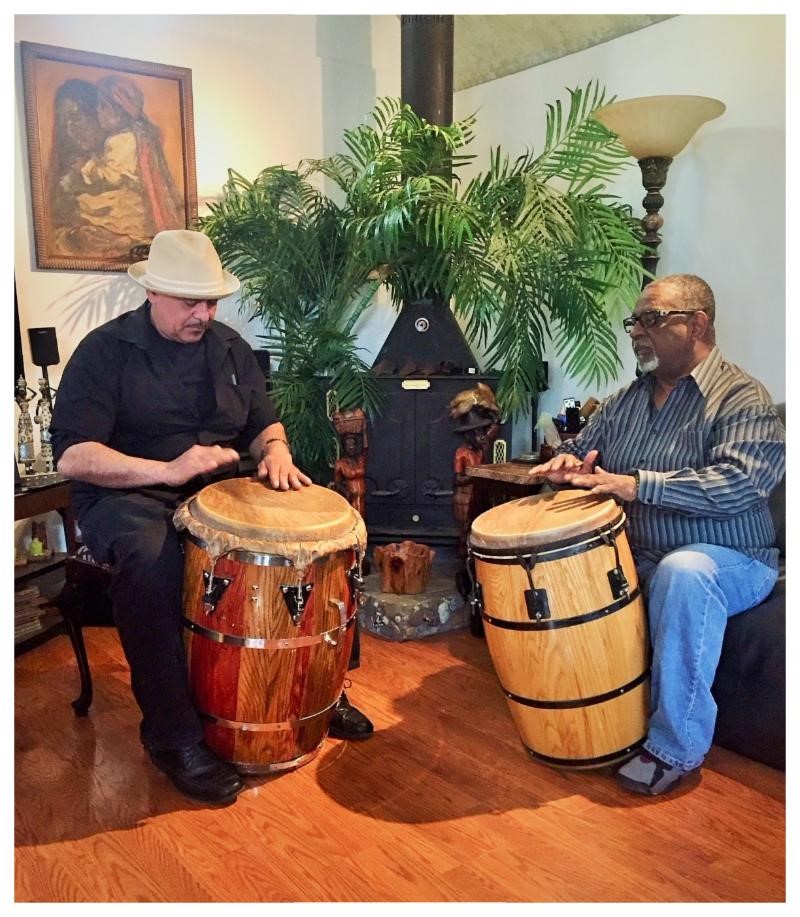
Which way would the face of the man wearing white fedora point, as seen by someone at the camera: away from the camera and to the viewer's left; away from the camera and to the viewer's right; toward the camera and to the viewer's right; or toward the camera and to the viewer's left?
toward the camera and to the viewer's right

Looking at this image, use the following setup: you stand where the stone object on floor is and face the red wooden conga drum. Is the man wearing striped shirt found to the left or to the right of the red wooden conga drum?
left

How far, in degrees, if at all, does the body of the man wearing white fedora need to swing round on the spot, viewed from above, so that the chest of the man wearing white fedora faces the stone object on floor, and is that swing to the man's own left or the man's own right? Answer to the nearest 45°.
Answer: approximately 90° to the man's own left

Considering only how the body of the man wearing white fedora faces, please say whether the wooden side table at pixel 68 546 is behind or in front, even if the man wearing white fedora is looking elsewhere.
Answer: behind

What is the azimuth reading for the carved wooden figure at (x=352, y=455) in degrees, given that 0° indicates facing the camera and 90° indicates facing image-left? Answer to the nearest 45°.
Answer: approximately 0°

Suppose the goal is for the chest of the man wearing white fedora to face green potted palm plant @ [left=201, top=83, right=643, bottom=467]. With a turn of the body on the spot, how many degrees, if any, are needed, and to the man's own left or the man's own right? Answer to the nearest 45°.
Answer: approximately 90° to the man's own left

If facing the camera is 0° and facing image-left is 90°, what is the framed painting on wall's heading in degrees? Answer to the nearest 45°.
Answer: approximately 315°
